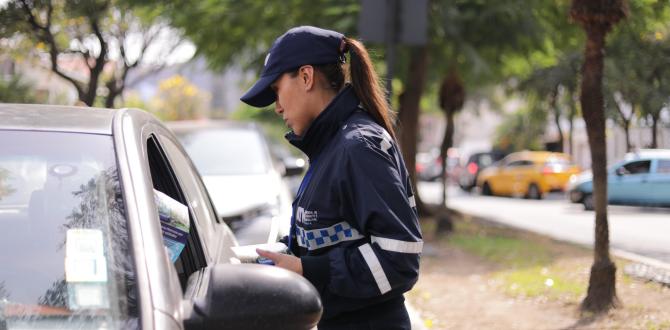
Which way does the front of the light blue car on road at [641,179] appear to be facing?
to the viewer's left

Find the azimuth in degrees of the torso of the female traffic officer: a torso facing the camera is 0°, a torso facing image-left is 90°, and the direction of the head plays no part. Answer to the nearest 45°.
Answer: approximately 90°

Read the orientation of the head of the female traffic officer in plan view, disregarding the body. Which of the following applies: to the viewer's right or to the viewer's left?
to the viewer's left

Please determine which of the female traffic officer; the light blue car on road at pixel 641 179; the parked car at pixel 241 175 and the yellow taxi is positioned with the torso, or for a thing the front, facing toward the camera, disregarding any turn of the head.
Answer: the parked car at pixel 241 175

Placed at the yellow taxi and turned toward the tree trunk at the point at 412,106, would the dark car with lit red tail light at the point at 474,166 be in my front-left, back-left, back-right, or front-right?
back-right

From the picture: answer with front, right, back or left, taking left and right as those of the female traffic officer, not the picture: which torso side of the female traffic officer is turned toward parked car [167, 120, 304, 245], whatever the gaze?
right

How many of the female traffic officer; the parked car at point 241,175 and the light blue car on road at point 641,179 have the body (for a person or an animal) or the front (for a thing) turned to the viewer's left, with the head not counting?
2
